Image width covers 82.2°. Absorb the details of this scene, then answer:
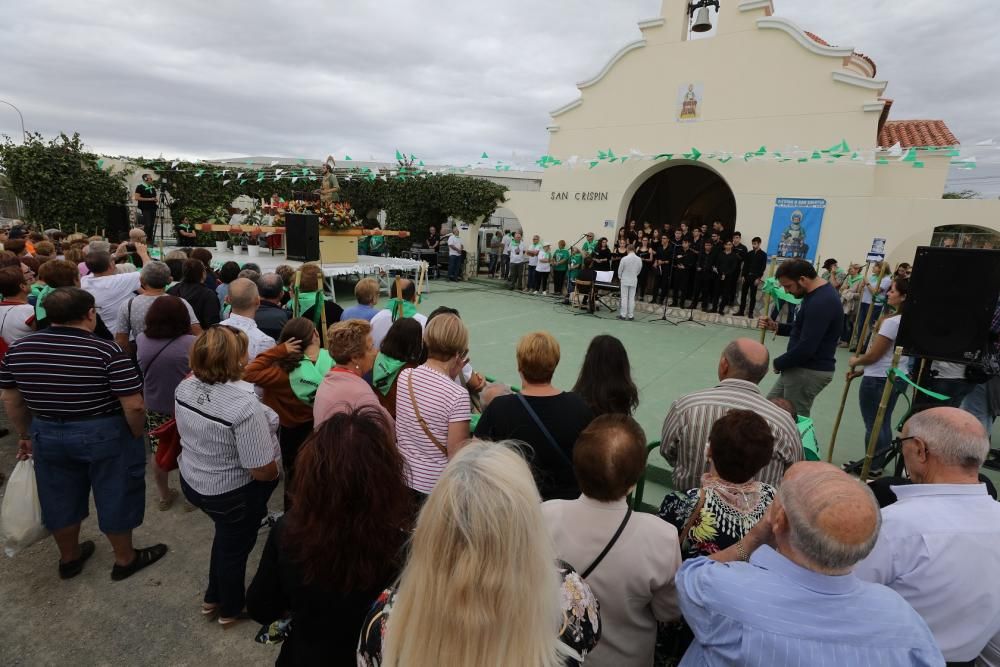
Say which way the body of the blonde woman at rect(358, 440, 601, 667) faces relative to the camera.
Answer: away from the camera

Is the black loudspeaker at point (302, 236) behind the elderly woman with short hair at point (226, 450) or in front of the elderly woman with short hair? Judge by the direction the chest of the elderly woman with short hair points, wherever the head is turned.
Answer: in front

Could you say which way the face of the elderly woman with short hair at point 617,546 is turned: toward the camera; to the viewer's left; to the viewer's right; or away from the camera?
away from the camera

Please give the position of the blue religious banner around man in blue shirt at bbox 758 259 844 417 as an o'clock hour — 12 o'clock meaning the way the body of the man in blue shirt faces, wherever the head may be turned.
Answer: The blue religious banner is roughly at 3 o'clock from the man in blue shirt.

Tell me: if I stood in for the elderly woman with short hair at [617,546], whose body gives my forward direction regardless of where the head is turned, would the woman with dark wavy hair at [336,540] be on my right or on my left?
on my left

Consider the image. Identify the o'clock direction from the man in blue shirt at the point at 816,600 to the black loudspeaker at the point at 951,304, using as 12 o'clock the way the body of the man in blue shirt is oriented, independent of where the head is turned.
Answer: The black loudspeaker is roughly at 2 o'clock from the man in blue shirt.

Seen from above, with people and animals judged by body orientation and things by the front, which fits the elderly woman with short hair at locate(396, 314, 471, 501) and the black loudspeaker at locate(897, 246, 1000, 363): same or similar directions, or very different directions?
very different directions

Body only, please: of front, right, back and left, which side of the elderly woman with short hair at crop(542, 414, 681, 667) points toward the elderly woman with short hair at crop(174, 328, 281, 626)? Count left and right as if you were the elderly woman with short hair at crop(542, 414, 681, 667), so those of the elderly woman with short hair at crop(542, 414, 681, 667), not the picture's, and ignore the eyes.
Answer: left

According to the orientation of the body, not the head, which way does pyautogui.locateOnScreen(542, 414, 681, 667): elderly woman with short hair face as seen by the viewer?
away from the camera

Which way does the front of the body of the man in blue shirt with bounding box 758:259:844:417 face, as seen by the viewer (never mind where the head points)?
to the viewer's left

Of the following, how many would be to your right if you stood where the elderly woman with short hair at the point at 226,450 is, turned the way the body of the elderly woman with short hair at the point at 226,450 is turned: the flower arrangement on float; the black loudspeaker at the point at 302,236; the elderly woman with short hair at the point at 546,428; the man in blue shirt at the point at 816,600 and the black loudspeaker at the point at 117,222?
2

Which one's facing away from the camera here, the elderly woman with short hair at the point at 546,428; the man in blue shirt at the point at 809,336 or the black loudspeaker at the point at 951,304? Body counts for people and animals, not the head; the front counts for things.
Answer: the elderly woman with short hair

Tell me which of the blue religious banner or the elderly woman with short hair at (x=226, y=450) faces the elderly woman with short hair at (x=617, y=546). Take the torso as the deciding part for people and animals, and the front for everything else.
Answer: the blue religious banner

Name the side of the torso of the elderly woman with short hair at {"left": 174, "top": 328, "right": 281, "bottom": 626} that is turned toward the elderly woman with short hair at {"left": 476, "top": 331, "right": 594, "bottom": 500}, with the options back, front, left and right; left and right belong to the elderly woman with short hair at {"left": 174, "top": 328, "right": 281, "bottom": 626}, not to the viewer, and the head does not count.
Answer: right

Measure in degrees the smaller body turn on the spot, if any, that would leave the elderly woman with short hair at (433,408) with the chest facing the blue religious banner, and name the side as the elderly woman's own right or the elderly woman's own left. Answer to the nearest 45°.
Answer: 0° — they already face it

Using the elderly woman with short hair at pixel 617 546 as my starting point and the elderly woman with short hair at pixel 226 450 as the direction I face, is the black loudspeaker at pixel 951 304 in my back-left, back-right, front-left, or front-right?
back-right

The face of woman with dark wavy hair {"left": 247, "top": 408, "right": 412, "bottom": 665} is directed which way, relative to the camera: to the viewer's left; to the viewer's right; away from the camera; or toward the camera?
away from the camera
